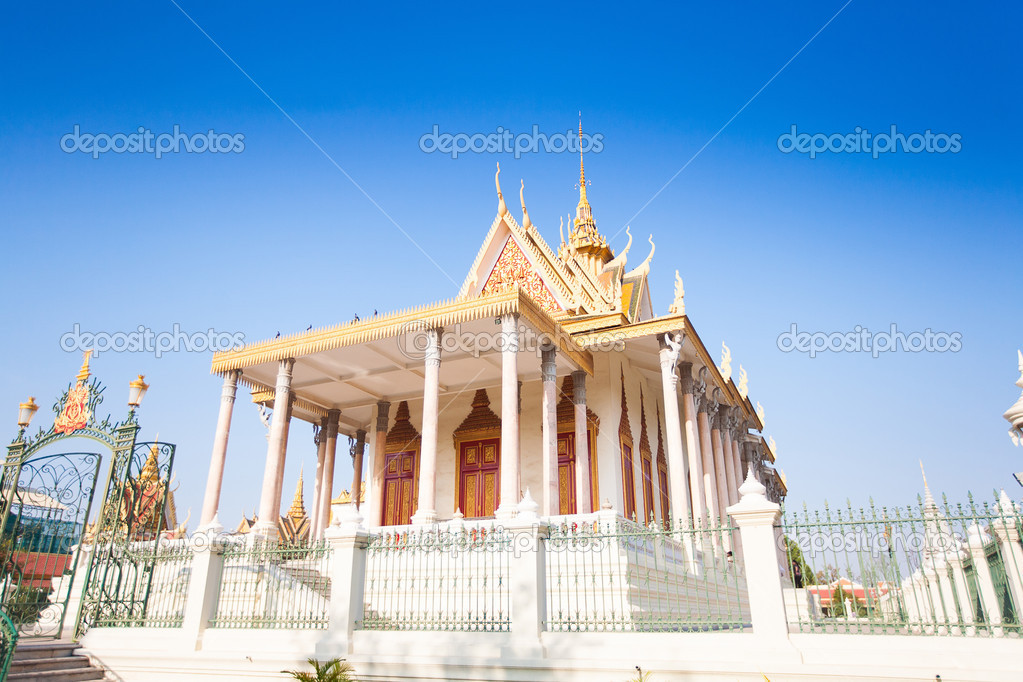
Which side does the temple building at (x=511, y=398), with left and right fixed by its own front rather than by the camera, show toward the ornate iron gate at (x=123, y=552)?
front

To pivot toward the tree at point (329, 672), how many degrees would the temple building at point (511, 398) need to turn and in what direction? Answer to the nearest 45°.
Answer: approximately 45° to its left

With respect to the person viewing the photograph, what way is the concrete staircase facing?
facing the viewer

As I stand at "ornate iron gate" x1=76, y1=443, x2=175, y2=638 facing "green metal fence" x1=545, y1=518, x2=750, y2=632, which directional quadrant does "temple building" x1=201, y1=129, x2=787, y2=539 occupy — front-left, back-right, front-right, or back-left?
front-left

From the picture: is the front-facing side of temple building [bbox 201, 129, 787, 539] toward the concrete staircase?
yes

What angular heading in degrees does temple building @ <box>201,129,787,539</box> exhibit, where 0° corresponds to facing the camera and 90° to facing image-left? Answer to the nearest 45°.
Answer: approximately 45°

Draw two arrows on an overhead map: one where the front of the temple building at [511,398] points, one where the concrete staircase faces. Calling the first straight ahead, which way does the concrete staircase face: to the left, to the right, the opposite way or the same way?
to the left

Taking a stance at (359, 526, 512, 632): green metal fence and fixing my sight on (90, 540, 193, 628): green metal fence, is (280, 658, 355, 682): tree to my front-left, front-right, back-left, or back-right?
front-left

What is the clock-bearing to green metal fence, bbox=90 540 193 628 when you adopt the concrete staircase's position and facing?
The green metal fence is roughly at 8 o'clock from the concrete staircase.

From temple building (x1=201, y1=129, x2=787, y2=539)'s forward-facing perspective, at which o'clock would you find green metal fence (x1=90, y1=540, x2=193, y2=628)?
The green metal fence is roughly at 12 o'clock from the temple building.

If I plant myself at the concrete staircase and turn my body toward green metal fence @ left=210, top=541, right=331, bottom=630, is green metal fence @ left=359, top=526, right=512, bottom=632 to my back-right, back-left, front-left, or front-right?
front-right

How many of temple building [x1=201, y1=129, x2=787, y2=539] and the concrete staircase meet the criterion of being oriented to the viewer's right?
0

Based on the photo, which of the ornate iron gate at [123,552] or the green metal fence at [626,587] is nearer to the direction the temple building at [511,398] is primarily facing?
the ornate iron gate
